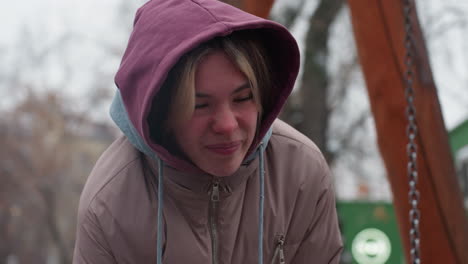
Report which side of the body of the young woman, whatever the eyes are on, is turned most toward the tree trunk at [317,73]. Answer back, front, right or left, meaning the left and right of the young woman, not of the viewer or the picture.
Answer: back

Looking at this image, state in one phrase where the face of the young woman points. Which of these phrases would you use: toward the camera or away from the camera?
toward the camera

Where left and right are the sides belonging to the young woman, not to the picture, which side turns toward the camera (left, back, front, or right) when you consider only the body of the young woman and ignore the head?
front
